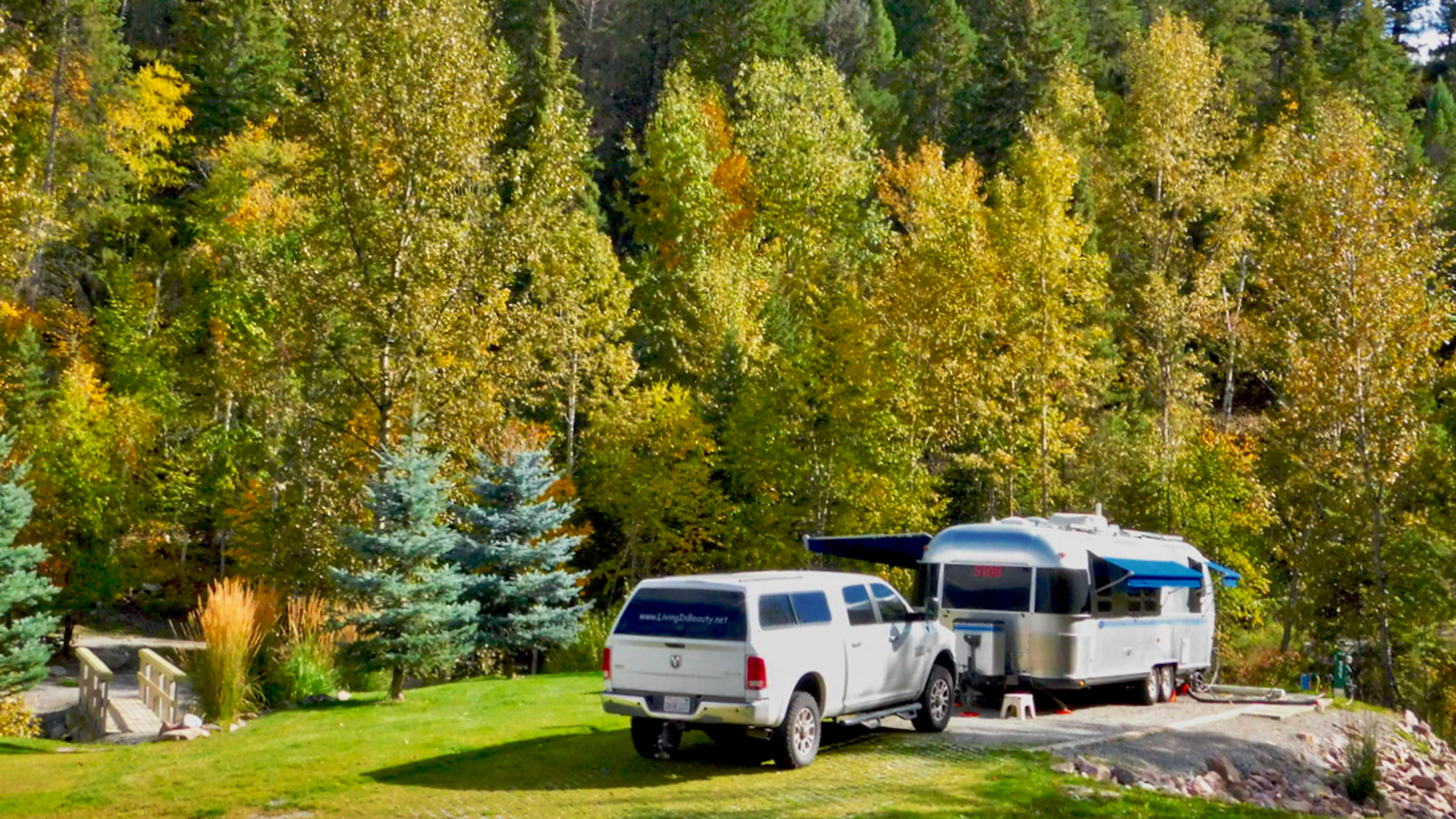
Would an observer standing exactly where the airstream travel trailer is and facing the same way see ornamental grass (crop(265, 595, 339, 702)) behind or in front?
in front

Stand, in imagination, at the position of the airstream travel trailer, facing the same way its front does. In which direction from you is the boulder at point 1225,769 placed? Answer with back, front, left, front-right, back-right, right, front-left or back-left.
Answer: left

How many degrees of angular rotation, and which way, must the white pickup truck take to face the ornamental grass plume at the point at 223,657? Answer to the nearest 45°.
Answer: approximately 90° to its left

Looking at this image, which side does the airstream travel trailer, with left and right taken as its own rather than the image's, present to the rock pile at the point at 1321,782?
left

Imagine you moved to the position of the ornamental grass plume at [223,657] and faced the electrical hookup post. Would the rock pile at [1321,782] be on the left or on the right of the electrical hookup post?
right

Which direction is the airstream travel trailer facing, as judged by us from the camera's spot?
facing the viewer and to the left of the viewer

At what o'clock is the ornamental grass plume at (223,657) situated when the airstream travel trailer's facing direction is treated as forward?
The ornamental grass plume is roughly at 1 o'clock from the airstream travel trailer.

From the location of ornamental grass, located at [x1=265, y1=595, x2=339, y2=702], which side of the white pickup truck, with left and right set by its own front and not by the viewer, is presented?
left

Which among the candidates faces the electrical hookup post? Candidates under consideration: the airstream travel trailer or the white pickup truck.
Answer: the white pickup truck

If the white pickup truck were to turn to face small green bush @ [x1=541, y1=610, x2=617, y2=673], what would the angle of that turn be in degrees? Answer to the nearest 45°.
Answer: approximately 45° to its left

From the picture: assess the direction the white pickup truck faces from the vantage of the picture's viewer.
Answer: facing away from the viewer and to the right of the viewer

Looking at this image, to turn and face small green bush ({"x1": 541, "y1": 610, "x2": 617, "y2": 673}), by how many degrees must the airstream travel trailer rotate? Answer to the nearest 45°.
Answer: approximately 90° to its right

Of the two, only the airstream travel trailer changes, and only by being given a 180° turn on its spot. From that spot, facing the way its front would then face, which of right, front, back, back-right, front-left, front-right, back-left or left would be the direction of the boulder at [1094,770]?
back-right

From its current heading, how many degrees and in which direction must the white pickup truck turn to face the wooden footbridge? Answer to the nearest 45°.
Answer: approximately 90° to its left

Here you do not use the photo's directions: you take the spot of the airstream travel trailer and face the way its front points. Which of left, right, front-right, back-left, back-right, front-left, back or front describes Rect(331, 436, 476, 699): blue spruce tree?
front-right

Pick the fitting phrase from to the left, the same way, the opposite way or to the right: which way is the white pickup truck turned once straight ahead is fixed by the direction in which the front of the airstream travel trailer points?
the opposite way
